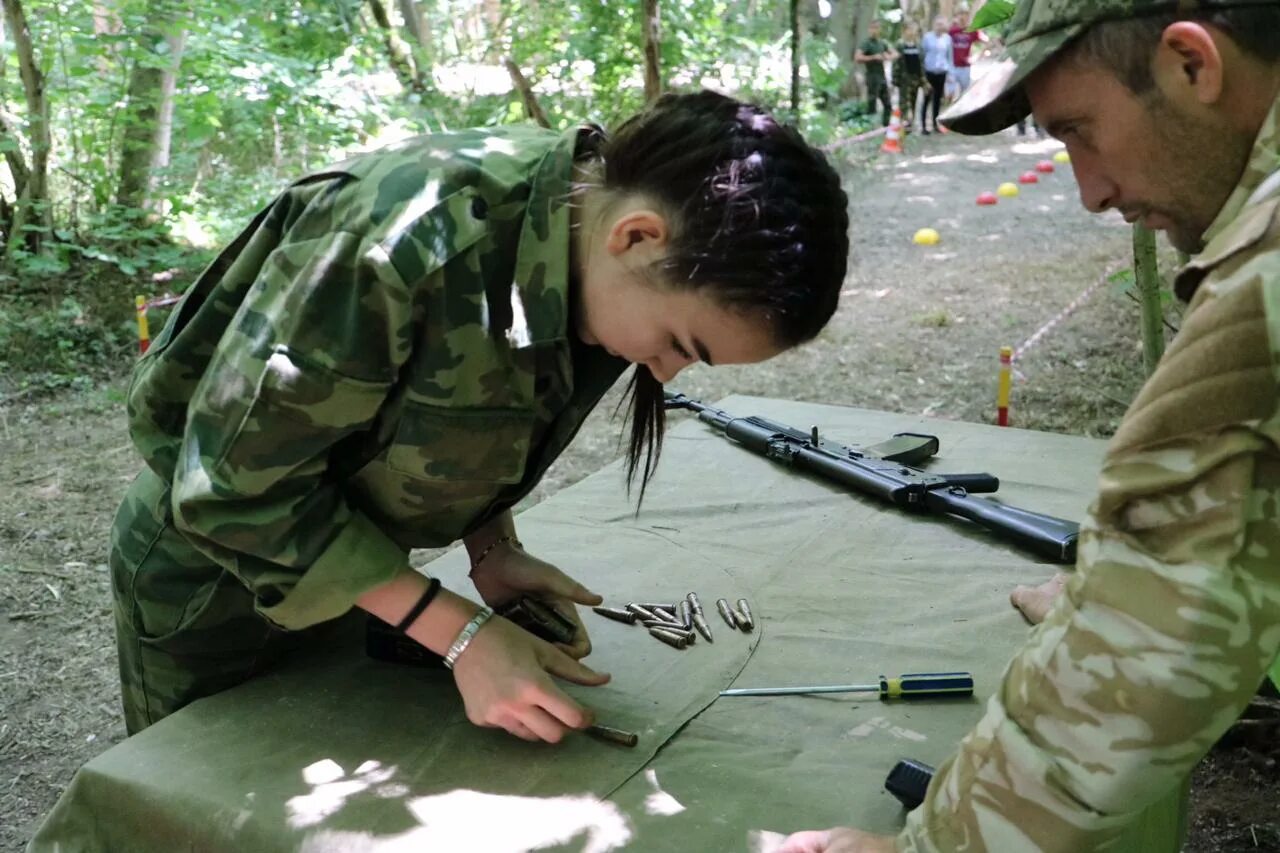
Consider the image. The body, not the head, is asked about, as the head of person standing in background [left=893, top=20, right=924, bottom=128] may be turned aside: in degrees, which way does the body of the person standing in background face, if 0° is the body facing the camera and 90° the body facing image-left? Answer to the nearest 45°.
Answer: approximately 0°

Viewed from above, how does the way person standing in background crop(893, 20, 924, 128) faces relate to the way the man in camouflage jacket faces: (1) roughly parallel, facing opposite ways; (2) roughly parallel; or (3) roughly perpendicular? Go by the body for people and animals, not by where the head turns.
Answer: roughly perpendicular

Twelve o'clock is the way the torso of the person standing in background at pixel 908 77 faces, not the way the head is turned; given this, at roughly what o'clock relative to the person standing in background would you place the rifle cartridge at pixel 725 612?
The rifle cartridge is roughly at 12 o'clock from the person standing in background.

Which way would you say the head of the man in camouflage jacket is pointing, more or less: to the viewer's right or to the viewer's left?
to the viewer's left

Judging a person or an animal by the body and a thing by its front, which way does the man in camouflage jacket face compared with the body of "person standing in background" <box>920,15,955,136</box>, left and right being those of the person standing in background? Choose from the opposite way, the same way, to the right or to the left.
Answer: to the right

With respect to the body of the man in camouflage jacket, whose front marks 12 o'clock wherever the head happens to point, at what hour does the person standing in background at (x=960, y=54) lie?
The person standing in background is roughly at 3 o'clock from the man in camouflage jacket.

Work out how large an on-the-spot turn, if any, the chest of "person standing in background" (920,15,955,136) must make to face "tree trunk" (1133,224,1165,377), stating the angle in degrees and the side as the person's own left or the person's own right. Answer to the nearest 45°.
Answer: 0° — they already face it

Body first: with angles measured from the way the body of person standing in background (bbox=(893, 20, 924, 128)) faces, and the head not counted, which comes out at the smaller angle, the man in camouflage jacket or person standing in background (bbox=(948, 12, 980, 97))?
the man in camouflage jacket

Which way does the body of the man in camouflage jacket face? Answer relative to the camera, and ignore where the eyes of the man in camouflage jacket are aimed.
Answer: to the viewer's left

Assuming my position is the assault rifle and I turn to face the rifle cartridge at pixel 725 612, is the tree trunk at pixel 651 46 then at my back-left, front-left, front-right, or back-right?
back-right

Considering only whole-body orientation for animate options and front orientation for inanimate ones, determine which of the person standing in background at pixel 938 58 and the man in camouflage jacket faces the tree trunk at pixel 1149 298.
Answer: the person standing in background
